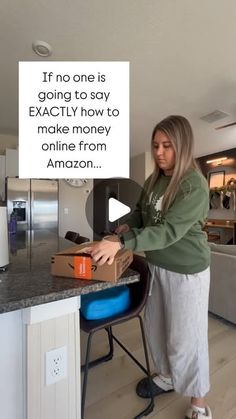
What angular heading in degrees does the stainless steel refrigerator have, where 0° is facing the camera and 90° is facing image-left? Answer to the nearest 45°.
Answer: approximately 0°

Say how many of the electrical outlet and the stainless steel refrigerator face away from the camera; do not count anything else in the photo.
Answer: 0

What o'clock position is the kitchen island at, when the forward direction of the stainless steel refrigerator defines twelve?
The kitchen island is roughly at 12 o'clock from the stainless steel refrigerator.

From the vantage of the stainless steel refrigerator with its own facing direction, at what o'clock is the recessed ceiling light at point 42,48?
The recessed ceiling light is roughly at 12 o'clock from the stainless steel refrigerator.

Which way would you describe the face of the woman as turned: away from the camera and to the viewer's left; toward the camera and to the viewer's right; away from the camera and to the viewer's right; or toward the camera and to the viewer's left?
toward the camera and to the viewer's left

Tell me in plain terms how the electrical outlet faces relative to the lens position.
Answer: facing the viewer and to the right of the viewer

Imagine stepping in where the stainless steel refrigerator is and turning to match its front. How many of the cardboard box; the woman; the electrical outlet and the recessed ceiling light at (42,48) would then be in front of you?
4

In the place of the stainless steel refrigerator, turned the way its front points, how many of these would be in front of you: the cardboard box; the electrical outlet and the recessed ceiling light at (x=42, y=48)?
3

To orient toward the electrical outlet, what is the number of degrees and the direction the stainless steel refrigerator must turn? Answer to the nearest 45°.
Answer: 0° — it already faces it

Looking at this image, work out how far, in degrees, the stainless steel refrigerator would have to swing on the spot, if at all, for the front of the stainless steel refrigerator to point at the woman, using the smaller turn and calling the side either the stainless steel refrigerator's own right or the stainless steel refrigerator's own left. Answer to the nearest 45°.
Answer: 0° — it already faces them
